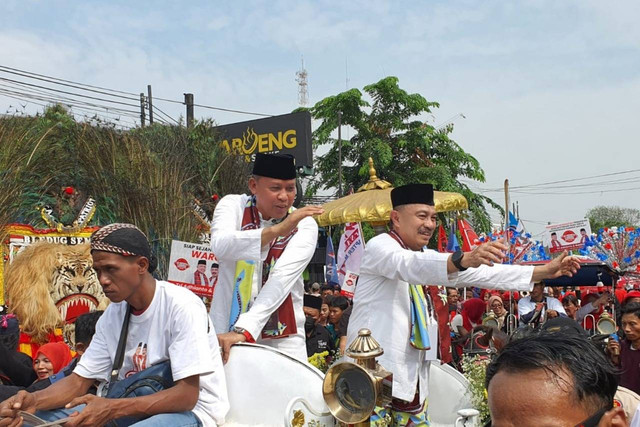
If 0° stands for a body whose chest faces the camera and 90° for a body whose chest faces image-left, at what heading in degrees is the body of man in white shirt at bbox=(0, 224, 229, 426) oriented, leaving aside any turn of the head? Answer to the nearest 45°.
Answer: approximately 45°

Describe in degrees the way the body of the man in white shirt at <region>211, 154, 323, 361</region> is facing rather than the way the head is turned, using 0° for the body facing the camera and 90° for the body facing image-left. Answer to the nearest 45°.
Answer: approximately 315°

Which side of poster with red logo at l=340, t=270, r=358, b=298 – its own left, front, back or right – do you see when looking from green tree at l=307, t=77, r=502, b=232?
back

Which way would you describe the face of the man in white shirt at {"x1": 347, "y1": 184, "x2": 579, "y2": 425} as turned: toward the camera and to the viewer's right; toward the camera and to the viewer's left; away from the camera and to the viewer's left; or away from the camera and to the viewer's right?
toward the camera and to the viewer's right

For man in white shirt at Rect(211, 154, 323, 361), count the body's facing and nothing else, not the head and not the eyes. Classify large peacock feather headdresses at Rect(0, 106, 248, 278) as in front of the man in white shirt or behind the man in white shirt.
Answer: behind

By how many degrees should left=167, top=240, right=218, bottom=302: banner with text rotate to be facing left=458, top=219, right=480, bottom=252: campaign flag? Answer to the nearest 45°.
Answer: approximately 135° to its left

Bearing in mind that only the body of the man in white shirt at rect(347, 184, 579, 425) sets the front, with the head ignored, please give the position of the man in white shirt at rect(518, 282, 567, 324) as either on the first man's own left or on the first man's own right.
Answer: on the first man's own left

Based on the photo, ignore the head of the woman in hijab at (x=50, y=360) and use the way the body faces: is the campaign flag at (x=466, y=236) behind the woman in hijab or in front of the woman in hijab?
behind

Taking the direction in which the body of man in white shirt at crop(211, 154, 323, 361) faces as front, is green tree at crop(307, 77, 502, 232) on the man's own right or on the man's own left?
on the man's own left

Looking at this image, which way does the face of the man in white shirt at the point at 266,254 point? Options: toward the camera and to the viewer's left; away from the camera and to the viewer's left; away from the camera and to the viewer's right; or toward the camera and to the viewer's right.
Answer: toward the camera and to the viewer's right
